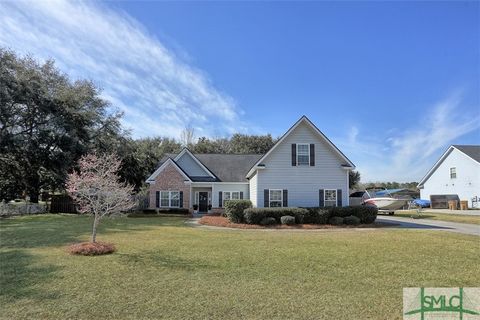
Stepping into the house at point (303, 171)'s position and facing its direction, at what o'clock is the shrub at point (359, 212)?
The shrub is roughly at 10 o'clock from the house.

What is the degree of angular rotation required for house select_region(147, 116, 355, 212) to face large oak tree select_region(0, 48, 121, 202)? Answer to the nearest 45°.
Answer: approximately 90° to its right

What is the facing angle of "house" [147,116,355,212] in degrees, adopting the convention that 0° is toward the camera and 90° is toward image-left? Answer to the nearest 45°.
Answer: approximately 0°

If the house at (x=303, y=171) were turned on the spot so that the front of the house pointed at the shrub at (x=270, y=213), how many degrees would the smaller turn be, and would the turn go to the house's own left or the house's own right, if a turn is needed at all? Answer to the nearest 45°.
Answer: approximately 45° to the house's own right
